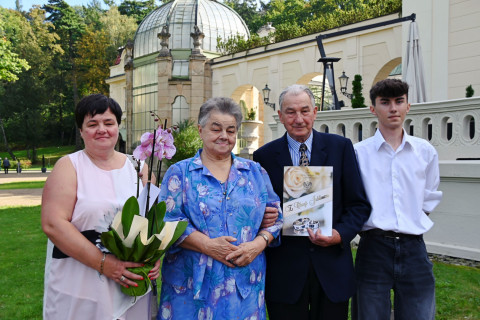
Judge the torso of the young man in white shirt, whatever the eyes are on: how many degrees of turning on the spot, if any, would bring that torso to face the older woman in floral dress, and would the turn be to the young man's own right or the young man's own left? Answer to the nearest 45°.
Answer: approximately 45° to the young man's own right

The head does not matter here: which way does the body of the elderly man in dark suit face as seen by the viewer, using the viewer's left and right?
facing the viewer

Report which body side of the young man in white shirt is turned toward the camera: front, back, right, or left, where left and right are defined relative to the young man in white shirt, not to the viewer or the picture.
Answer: front

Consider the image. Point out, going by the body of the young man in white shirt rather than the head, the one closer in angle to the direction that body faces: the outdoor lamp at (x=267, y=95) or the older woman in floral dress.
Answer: the older woman in floral dress

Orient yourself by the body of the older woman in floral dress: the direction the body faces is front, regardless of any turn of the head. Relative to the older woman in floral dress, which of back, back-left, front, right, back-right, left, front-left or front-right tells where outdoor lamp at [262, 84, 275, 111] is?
back

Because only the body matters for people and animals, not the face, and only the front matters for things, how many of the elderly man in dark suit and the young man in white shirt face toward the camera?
2

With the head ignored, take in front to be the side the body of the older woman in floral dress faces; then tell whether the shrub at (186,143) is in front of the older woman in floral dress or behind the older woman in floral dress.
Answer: behind

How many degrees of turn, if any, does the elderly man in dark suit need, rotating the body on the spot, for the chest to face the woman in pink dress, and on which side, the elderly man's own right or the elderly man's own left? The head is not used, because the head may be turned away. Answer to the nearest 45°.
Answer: approximately 90° to the elderly man's own right

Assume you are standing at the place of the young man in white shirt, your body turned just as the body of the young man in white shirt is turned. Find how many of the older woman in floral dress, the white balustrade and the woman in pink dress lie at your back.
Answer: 1
